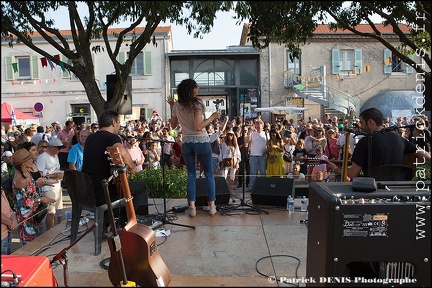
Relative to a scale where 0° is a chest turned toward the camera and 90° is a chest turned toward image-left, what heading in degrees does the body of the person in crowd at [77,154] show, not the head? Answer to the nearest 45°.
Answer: approximately 315°

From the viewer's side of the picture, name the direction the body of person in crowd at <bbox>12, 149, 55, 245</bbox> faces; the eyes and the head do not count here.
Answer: to the viewer's right

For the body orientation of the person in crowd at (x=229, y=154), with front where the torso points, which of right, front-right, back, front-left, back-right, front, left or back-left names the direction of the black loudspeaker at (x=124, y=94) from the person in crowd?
front-right

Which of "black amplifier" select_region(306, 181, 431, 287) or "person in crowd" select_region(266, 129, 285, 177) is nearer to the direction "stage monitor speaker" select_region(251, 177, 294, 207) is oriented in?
the black amplifier

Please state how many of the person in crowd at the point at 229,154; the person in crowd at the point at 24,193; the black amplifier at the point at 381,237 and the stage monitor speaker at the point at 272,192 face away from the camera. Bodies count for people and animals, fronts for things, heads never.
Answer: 1

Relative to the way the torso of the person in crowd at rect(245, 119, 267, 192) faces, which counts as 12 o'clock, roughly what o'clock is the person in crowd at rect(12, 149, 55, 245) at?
the person in crowd at rect(12, 149, 55, 245) is roughly at 1 o'clock from the person in crowd at rect(245, 119, 267, 192).

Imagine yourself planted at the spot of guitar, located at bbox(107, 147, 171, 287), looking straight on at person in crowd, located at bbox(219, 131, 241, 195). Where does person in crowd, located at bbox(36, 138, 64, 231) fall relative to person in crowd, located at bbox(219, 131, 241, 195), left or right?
left

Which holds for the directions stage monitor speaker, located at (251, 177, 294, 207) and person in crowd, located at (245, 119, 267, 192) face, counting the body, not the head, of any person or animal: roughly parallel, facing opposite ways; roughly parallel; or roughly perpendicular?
roughly parallel

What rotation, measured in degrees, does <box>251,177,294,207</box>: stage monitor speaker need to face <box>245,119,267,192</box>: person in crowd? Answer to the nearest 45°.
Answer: approximately 180°

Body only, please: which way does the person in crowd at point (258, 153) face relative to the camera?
toward the camera

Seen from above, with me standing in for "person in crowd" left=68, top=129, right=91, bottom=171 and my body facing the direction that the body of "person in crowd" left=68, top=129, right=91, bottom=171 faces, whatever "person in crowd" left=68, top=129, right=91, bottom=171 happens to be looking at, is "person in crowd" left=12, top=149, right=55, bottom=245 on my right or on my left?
on my right
